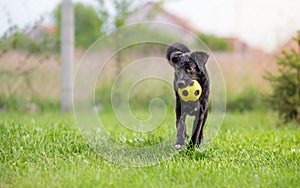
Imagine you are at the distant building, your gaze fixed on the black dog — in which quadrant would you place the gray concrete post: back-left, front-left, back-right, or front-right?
front-right

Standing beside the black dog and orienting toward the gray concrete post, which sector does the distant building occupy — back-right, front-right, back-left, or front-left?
front-right

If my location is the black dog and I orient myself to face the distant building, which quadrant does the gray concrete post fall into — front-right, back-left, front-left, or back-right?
front-left

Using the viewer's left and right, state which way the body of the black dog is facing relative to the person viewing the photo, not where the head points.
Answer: facing the viewer

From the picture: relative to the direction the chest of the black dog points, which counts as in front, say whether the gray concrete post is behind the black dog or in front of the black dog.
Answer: behind

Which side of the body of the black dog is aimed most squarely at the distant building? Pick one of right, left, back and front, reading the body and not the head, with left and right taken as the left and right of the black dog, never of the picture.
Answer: back
